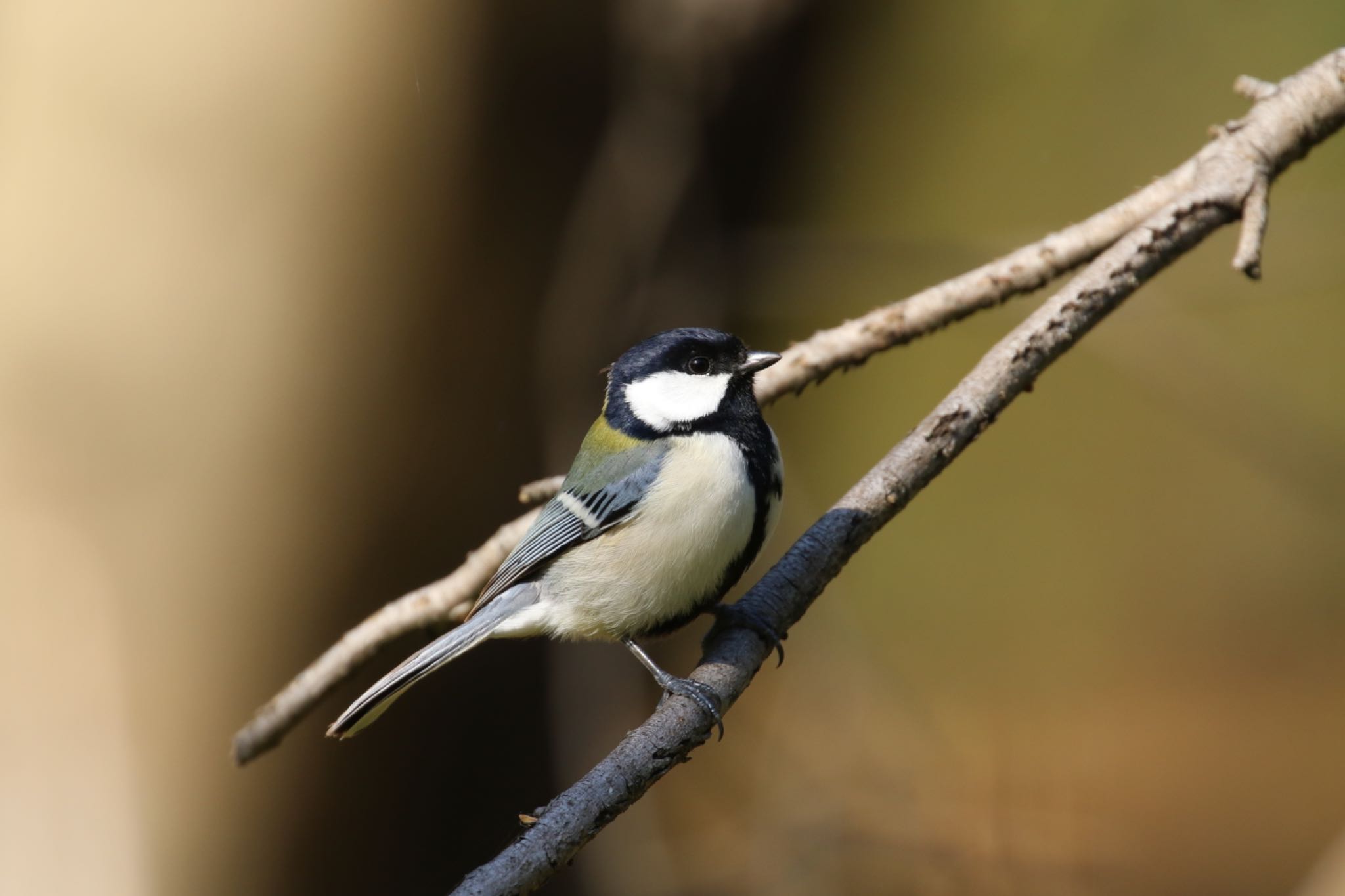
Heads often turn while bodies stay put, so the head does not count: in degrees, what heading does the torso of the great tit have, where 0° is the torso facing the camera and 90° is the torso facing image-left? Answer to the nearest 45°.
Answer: approximately 270°

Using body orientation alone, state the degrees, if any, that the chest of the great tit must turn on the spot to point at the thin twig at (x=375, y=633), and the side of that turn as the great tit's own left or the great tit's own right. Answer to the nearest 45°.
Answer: approximately 180°
